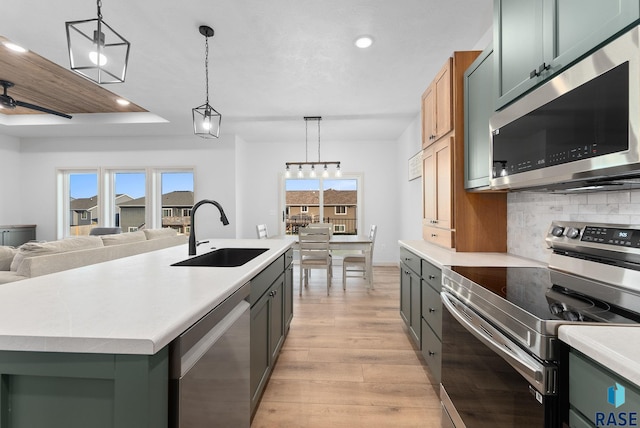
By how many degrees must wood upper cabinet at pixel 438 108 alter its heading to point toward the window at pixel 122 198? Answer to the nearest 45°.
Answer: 0° — it already faces it

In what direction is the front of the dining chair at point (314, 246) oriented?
away from the camera

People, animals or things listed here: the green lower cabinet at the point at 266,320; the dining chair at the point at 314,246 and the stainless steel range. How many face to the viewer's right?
1

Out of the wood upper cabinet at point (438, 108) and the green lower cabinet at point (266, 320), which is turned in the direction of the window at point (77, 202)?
the wood upper cabinet

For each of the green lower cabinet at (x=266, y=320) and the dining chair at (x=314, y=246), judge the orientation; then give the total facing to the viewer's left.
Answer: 0

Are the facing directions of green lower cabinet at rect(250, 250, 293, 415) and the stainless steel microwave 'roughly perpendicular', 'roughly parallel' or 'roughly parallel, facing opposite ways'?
roughly parallel, facing opposite ways

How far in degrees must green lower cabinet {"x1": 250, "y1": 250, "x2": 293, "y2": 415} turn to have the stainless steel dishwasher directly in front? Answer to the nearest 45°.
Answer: approximately 90° to its right

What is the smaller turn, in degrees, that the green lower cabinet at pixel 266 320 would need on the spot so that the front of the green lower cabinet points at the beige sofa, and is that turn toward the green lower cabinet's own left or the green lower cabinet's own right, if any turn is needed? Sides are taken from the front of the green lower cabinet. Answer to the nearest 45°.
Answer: approximately 135° to the green lower cabinet's own left

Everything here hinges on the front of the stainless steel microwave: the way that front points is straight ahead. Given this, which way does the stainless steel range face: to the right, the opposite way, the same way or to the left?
the same way

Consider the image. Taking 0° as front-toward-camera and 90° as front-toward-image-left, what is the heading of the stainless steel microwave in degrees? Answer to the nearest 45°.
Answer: approximately 45°

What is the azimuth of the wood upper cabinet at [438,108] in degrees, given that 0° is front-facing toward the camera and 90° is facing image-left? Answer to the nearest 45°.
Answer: approximately 90°

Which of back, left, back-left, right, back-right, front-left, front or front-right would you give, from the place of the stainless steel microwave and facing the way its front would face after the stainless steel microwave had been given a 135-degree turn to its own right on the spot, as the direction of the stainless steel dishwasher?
back-left

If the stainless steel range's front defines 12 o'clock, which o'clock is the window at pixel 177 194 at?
The window is roughly at 2 o'clock from the stainless steel range.

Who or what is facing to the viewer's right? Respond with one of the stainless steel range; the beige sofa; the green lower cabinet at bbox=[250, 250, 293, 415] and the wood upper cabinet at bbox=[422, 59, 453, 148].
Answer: the green lower cabinet

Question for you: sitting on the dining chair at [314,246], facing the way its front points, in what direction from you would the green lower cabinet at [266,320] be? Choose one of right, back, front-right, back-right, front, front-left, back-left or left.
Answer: back

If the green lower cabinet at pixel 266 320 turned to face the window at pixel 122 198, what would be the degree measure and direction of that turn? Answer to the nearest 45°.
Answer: approximately 135° to its left

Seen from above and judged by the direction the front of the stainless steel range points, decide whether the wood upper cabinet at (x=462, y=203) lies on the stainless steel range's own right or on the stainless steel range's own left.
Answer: on the stainless steel range's own right
